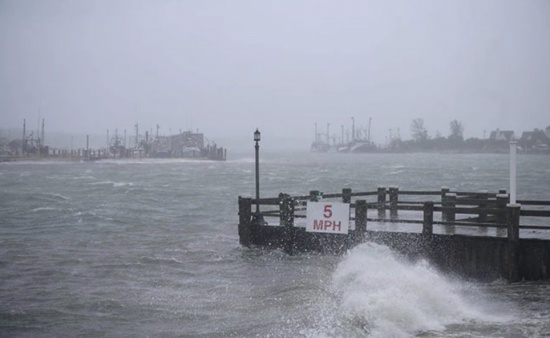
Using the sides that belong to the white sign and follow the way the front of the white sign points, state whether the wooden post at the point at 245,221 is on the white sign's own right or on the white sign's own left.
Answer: on the white sign's own right

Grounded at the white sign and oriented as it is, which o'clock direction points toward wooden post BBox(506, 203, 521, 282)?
The wooden post is roughly at 10 o'clock from the white sign.

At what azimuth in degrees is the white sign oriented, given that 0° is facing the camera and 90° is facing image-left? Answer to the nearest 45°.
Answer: approximately 0°
